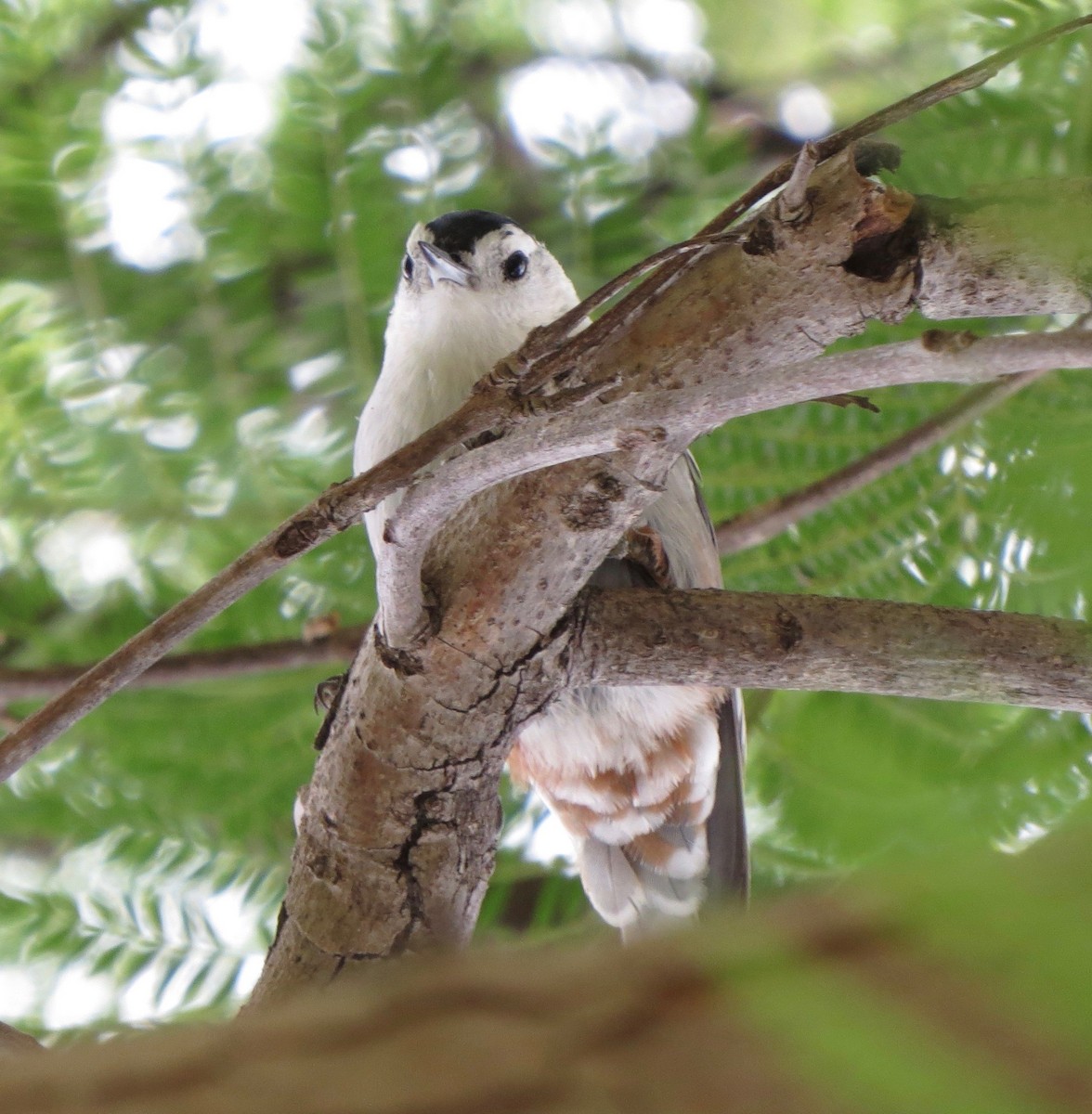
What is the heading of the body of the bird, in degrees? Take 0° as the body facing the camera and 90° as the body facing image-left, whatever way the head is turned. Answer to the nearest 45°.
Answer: approximately 45°
